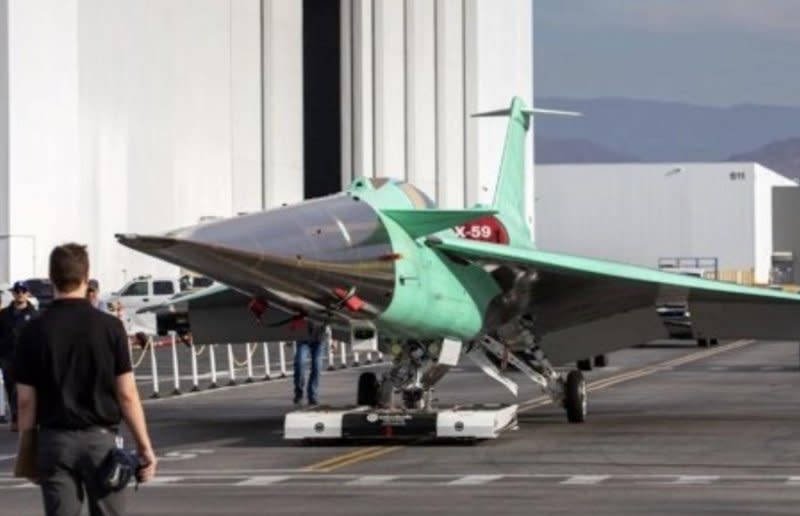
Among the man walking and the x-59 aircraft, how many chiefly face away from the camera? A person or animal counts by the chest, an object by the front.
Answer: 1

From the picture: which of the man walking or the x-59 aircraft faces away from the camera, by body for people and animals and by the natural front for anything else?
the man walking

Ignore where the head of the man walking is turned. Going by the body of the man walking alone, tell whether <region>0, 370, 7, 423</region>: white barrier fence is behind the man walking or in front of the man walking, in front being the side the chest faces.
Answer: in front

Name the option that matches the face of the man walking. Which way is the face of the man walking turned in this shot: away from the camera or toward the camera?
away from the camera

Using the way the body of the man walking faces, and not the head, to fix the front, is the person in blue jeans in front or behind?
in front

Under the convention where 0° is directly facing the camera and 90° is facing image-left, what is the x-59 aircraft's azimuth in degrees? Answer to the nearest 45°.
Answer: approximately 45°

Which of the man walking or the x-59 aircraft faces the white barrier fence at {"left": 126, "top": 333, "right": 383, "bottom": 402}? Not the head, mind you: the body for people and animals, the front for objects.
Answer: the man walking

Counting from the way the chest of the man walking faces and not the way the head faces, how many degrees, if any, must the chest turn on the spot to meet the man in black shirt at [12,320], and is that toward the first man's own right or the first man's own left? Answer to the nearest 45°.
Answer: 0° — they already face them

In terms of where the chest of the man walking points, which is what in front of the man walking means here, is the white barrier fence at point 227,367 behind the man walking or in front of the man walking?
in front

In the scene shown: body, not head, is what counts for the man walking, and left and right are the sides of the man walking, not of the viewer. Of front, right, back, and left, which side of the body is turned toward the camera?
back
